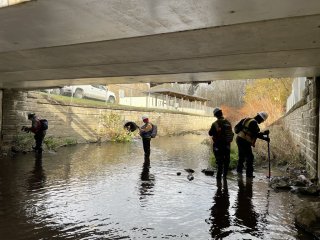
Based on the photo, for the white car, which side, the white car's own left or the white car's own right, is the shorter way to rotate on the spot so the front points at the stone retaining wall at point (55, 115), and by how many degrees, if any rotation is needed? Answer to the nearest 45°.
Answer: approximately 135° to the white car's own right

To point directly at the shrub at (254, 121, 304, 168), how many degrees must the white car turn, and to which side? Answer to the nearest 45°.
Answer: approximately 90° to its right
